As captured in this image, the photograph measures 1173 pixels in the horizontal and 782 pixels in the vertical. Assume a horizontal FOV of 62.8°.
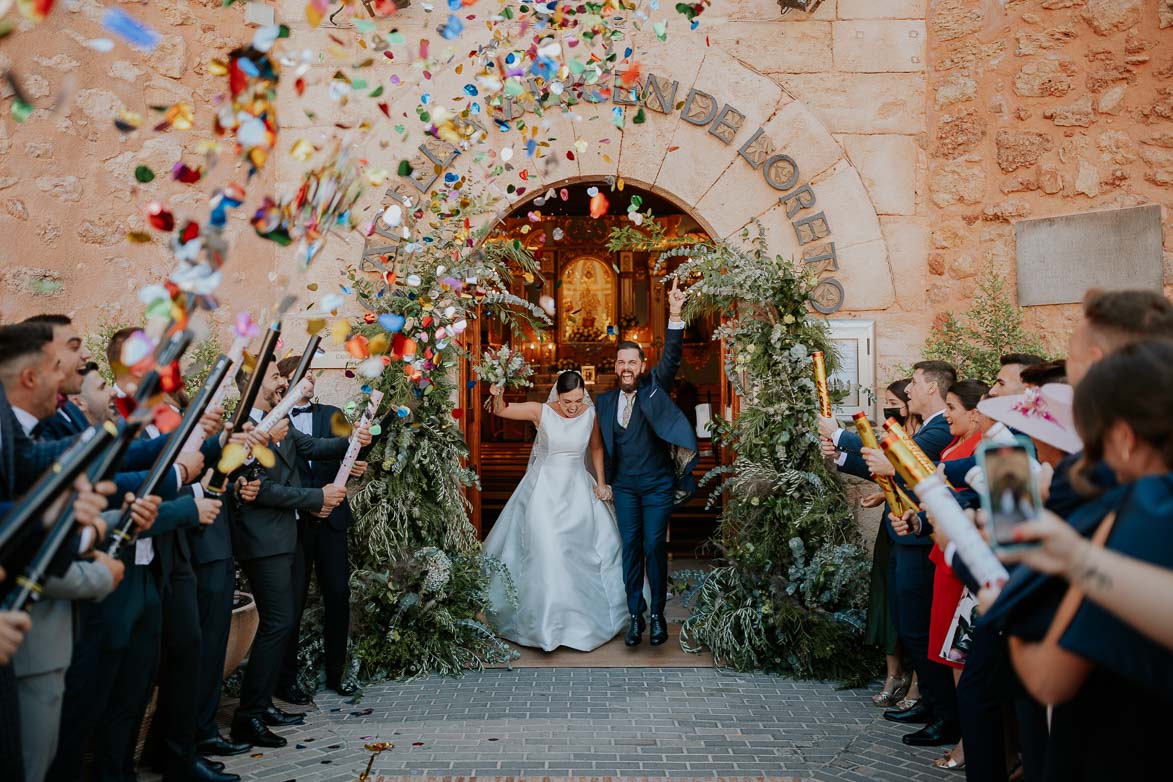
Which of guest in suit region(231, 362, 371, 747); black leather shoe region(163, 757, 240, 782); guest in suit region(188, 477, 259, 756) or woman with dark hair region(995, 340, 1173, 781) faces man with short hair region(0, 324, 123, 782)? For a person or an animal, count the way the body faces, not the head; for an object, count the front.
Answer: the woman with dark hair

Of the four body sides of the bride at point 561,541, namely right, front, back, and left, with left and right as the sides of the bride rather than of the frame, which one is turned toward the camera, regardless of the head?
front

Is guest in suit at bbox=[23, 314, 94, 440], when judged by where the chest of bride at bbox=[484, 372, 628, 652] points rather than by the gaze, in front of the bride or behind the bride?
in front

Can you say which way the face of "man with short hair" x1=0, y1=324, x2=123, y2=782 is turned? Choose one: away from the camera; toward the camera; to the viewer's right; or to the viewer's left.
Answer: to the viewer's right

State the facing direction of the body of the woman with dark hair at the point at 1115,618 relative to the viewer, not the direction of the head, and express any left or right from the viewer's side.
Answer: facing to the left of the viewer

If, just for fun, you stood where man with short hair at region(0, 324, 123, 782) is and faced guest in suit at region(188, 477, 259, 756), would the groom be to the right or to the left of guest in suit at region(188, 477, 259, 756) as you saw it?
right

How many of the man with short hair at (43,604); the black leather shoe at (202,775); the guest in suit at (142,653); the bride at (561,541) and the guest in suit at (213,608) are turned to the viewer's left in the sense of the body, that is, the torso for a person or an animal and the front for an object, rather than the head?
0

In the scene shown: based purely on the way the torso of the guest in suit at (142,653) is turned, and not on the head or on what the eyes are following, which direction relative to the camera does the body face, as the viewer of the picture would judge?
to the viewer's right

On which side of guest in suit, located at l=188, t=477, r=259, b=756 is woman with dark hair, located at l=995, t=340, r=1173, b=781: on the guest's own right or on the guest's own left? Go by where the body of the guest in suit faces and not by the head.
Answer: on the guest's own right

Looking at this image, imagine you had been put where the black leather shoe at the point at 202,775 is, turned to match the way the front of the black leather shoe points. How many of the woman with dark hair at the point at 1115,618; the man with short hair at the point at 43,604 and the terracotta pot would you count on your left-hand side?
1

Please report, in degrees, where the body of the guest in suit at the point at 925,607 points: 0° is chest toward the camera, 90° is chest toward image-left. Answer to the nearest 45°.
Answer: approximately 90°

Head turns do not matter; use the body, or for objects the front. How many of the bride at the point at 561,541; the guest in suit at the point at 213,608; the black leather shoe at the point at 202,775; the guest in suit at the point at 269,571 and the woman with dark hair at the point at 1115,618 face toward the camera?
1

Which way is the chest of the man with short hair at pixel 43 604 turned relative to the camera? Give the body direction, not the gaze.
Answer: to the viewer's right

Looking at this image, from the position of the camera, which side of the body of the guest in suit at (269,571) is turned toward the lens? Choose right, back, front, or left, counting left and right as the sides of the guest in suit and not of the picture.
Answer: right

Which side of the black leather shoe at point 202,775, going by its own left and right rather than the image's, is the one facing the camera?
right

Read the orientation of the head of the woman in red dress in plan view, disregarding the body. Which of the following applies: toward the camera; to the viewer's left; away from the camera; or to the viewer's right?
to the viewer's left
